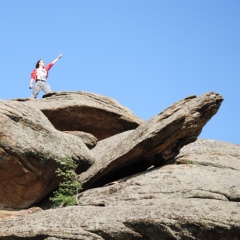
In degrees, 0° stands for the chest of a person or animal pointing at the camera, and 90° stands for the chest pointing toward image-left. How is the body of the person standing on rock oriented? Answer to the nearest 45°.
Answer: approximately 315°
